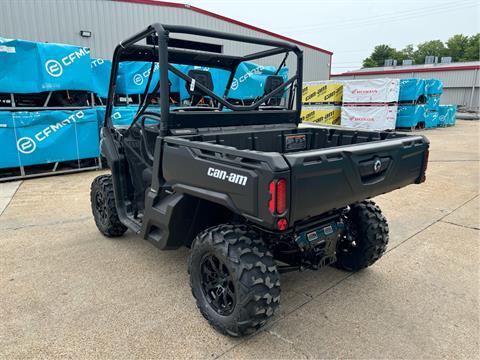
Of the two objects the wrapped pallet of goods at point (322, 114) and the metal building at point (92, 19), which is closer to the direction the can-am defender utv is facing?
the metal building

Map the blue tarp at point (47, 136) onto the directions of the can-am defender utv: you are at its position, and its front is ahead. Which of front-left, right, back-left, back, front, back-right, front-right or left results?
front

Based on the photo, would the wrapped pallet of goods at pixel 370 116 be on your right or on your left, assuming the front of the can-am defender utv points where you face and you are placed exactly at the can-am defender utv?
on your right

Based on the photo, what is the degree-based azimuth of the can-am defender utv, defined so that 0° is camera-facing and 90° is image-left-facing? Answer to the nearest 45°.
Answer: approximately 135°

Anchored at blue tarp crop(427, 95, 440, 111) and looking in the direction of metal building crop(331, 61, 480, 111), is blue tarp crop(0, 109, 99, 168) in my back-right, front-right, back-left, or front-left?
back-left

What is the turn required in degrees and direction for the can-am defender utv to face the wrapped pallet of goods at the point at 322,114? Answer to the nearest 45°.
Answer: approximately 45° to its right

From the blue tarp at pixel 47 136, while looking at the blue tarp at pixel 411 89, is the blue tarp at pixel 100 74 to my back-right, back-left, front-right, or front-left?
front-left

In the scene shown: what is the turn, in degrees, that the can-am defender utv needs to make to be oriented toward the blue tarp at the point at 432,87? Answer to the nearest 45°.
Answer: approximately 90° to its right

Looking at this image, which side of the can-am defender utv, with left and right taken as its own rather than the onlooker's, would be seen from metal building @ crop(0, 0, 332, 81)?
front

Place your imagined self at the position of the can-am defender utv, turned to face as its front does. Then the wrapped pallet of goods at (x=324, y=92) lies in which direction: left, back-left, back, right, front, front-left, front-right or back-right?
front-right

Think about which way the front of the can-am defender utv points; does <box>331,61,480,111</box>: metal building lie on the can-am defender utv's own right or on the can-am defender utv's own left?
on the can-am defender utv's own right

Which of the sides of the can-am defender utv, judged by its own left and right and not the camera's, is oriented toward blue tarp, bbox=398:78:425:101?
right

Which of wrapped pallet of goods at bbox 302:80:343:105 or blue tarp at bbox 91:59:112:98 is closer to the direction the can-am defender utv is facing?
the blue tarp

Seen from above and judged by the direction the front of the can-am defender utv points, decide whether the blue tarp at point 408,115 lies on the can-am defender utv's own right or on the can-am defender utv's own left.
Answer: on the can-am defender utv's own right

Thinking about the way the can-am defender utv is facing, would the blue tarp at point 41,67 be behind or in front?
in front
